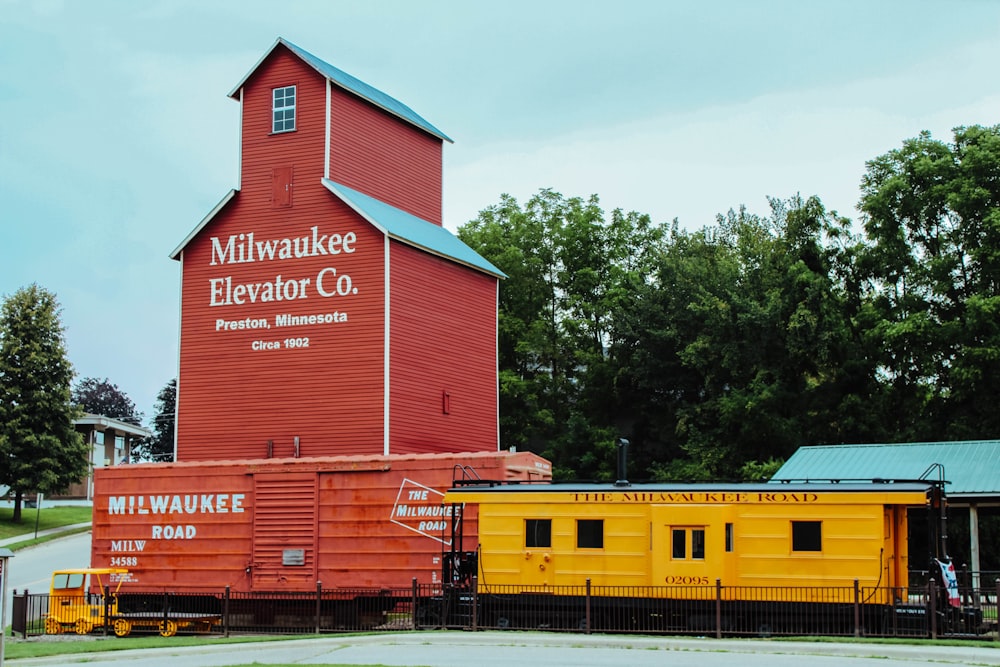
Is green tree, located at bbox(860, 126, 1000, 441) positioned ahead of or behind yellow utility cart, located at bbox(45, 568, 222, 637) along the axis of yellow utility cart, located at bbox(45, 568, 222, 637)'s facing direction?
behind

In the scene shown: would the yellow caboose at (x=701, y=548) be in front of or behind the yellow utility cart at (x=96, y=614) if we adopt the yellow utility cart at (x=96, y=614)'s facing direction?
behind

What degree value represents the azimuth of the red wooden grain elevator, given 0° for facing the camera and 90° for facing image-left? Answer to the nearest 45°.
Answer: approximately 45°

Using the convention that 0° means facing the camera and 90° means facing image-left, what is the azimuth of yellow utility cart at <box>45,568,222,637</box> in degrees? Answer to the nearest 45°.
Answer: approximately 90°

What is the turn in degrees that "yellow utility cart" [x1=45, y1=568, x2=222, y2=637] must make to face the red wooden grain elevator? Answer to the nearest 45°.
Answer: approximately 135° to its right
